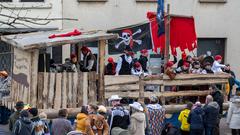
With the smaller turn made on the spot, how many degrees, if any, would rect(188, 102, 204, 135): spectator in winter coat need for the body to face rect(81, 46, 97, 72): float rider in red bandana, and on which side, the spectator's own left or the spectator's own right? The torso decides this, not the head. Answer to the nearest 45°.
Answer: approximately 90° to the spectator's own left

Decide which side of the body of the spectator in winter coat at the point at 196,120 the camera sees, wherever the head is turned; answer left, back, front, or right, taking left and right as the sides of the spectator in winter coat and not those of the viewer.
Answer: back

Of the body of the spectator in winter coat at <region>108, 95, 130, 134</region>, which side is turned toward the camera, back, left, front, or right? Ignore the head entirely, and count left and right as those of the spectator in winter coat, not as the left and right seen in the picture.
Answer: back

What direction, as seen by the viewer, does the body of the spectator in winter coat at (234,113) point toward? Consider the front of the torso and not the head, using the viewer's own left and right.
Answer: facing away from the viewer

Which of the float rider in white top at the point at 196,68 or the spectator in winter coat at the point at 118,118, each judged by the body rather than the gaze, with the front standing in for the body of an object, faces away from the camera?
the spectator in winter coat at the point at 118,118
